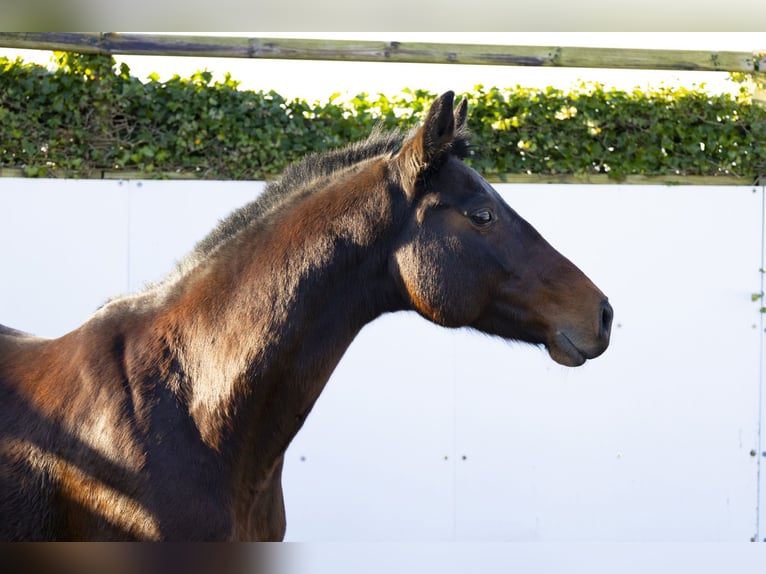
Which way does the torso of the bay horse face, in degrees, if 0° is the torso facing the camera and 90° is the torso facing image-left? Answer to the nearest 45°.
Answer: approximately 270°

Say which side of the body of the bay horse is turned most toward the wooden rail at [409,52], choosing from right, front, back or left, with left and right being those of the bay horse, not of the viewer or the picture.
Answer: left
